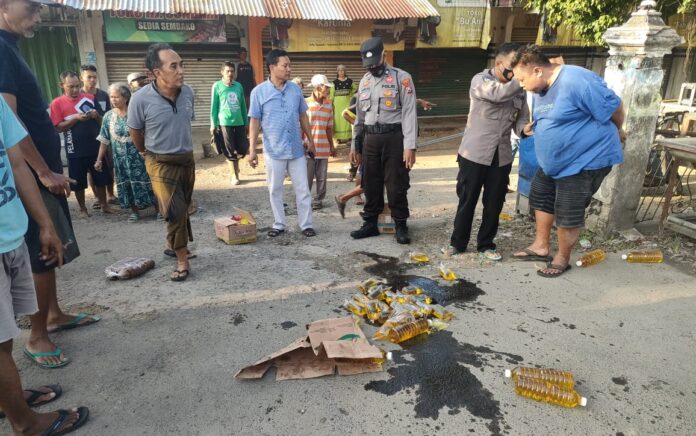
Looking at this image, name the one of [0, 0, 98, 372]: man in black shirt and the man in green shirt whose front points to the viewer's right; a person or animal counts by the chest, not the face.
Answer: the man in black shirt

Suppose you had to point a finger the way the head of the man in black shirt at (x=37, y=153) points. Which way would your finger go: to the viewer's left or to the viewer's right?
to the viewer's right

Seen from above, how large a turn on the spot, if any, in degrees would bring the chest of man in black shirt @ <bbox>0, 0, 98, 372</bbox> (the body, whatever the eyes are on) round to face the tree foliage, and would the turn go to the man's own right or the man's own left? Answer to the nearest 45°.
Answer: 0° — they already face it

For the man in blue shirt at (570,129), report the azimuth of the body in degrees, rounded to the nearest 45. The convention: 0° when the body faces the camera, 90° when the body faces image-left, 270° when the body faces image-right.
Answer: approximately 45°

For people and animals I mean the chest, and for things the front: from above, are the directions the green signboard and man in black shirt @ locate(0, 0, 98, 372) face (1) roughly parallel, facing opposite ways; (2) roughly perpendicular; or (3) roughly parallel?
roughly perpendicular

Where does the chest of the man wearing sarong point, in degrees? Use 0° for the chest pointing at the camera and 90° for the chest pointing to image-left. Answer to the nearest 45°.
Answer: approximately 315°

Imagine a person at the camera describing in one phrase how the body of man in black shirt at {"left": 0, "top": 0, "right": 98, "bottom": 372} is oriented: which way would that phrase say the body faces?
to the viewer's right

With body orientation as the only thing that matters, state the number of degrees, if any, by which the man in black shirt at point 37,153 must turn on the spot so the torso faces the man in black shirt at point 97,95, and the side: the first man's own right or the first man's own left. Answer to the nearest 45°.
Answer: approximately 90° to the first man's own left

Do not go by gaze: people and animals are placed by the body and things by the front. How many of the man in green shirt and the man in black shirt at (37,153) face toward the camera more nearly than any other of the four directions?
1

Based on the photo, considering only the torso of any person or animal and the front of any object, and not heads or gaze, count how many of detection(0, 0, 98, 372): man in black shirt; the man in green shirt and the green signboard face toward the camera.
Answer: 2
